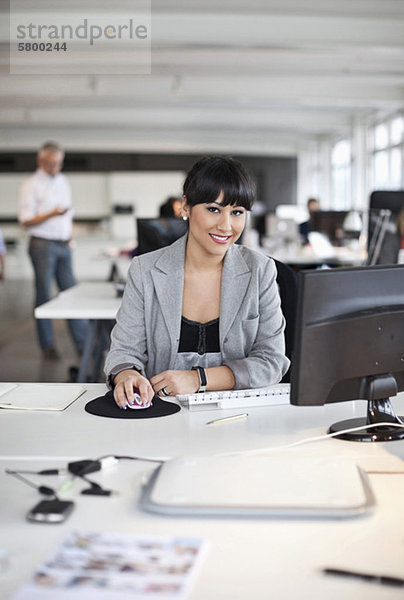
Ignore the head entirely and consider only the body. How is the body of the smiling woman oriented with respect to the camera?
toward the camera

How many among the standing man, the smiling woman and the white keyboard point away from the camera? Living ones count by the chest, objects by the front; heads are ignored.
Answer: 1

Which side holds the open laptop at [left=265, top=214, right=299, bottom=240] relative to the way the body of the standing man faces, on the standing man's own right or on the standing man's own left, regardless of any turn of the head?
on the standing man's own left

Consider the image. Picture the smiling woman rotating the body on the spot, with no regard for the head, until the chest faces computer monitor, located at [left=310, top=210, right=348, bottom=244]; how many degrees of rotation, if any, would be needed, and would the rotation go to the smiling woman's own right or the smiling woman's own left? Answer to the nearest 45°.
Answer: approximately 180°

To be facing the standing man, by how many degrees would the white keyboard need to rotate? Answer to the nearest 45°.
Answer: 0° — it already faces them

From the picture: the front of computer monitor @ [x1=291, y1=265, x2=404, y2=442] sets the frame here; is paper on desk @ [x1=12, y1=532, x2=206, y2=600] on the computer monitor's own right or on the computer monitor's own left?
on the computer monitor's own left

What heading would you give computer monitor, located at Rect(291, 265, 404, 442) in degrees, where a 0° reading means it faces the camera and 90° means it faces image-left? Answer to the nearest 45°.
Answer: approximately 135°

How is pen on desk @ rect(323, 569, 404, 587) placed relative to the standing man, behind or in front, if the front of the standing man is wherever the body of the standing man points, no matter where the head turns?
in front

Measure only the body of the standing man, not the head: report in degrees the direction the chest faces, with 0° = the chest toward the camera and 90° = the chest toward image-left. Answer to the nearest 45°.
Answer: approximately 315°

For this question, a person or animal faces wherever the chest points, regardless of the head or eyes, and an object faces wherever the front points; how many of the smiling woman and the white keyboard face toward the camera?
1

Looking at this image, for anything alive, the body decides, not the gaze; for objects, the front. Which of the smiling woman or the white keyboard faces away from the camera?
the white keyboard
